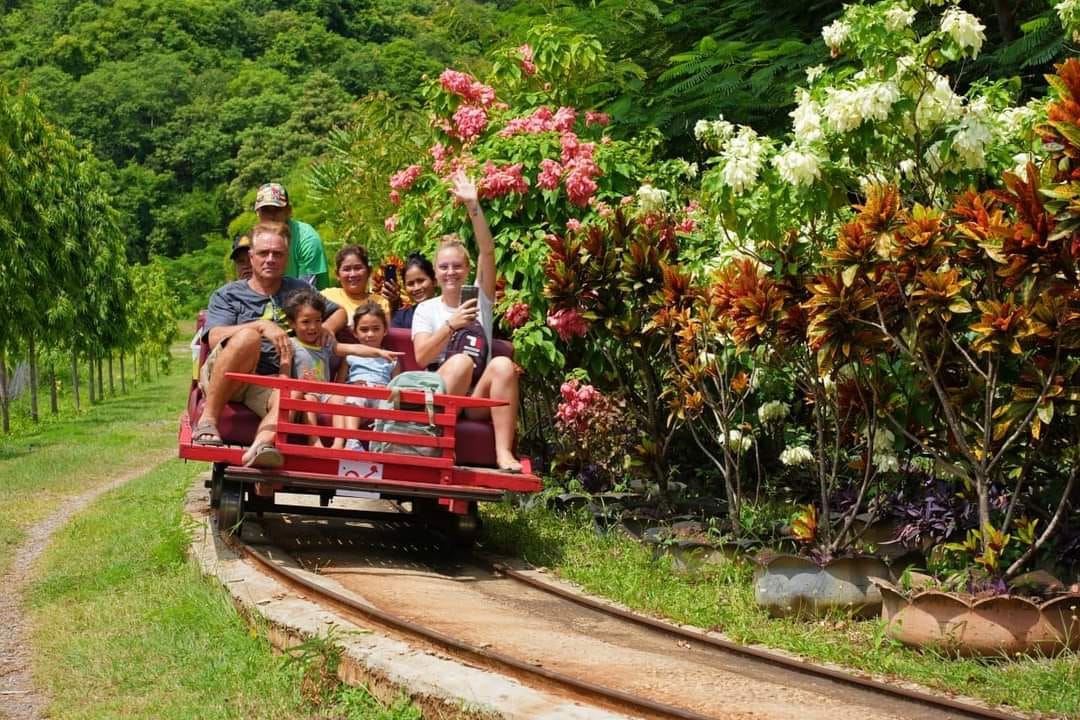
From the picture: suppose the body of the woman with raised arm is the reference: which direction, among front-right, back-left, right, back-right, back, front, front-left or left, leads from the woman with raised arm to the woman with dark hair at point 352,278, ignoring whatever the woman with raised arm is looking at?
back-right

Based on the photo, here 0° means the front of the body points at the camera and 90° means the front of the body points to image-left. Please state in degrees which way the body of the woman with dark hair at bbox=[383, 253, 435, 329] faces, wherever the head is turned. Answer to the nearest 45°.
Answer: approximately 0°

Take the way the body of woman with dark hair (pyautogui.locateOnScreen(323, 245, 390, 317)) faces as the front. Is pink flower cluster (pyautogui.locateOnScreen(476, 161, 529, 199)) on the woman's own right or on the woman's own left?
on the woman's own left

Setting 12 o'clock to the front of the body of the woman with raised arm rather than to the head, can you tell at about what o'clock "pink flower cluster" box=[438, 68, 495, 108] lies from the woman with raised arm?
The pink flower cluster is roughly at 6 o'clock from the woman with raised arm.

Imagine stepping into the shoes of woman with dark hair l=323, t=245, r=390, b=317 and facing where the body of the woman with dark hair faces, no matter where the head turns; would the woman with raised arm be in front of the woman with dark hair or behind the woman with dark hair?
in front

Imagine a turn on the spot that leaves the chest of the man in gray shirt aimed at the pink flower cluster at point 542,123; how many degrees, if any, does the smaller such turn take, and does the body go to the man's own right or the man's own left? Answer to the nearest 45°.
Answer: approximately 135° to the man's own left
